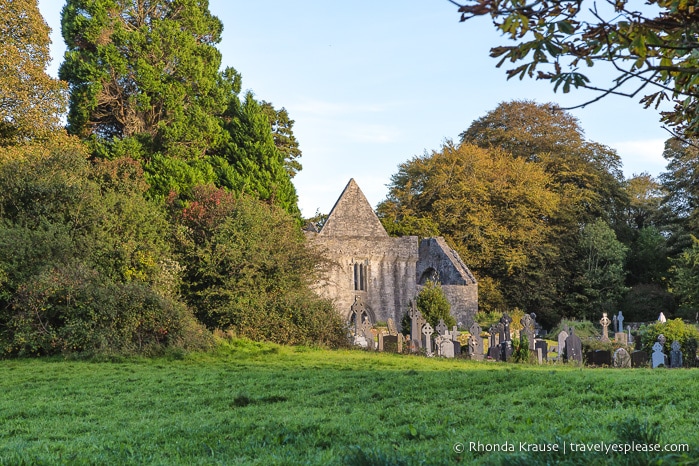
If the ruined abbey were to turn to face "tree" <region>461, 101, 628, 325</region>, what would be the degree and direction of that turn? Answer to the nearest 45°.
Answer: approximately 135° to its left

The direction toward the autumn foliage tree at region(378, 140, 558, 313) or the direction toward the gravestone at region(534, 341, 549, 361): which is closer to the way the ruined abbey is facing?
the gravestone

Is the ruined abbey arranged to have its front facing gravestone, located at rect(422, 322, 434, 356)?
yes

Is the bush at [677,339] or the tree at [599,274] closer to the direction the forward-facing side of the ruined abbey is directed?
the bush

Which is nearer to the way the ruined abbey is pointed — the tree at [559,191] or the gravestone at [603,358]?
the gravestone

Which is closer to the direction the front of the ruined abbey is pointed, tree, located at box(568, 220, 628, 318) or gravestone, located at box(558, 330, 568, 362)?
the gravestone

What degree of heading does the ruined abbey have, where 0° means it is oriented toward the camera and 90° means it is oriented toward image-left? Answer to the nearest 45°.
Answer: approximately 0°
